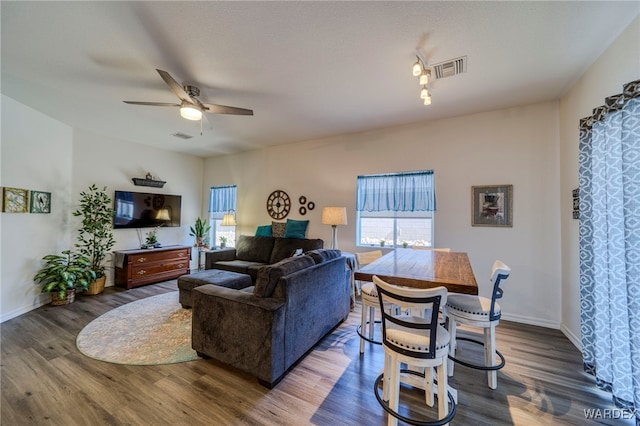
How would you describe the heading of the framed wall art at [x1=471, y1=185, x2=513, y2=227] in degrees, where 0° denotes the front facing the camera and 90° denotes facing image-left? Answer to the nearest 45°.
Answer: approximately 0°

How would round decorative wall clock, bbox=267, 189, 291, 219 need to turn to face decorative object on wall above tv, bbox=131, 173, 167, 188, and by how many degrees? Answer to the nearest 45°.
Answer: approximately 45° to its right

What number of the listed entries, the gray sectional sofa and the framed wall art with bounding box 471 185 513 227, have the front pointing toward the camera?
1

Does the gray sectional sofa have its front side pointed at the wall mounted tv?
yes

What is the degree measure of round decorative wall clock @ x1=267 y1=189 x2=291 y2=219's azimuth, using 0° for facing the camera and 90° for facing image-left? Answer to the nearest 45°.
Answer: approximately 45°

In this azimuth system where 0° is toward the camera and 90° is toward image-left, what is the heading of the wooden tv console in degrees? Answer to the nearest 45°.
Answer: approximately 315°

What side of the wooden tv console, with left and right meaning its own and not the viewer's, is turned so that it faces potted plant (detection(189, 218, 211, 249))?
left

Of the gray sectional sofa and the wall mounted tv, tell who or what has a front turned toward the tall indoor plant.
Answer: the gray sectional sofa

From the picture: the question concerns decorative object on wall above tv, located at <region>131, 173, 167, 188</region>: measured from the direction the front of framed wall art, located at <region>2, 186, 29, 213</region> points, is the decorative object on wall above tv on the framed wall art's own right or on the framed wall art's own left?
on the framed wall art's own left
